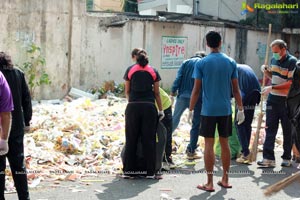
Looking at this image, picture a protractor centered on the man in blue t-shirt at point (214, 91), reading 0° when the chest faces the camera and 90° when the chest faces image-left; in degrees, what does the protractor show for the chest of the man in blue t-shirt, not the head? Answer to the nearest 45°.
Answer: approximately 180°

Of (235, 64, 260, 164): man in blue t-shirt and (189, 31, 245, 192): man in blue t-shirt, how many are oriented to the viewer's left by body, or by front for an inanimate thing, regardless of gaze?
1

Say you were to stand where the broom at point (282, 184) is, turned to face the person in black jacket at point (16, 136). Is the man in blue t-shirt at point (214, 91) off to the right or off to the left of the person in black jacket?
right

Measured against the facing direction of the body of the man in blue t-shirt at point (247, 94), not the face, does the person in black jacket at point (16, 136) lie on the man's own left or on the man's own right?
on the man's own left

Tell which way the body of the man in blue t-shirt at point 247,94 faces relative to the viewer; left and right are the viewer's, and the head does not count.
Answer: facing to the left of the viewer

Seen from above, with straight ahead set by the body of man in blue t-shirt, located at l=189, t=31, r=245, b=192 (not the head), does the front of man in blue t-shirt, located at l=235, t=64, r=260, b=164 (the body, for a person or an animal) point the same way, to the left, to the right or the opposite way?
to the left

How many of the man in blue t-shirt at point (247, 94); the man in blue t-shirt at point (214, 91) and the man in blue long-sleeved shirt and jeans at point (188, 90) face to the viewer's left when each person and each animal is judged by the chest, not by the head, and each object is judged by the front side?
1

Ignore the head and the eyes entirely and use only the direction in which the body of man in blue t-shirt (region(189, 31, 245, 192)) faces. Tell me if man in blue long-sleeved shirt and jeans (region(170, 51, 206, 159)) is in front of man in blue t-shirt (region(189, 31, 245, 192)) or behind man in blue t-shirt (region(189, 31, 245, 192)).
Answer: in front

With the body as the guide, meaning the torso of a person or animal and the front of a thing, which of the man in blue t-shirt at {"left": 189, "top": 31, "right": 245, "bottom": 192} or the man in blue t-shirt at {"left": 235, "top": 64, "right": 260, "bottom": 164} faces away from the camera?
the man in blue t-shirt at {"left": 189, "top": 31, "right": 245, "bottom": 192}
